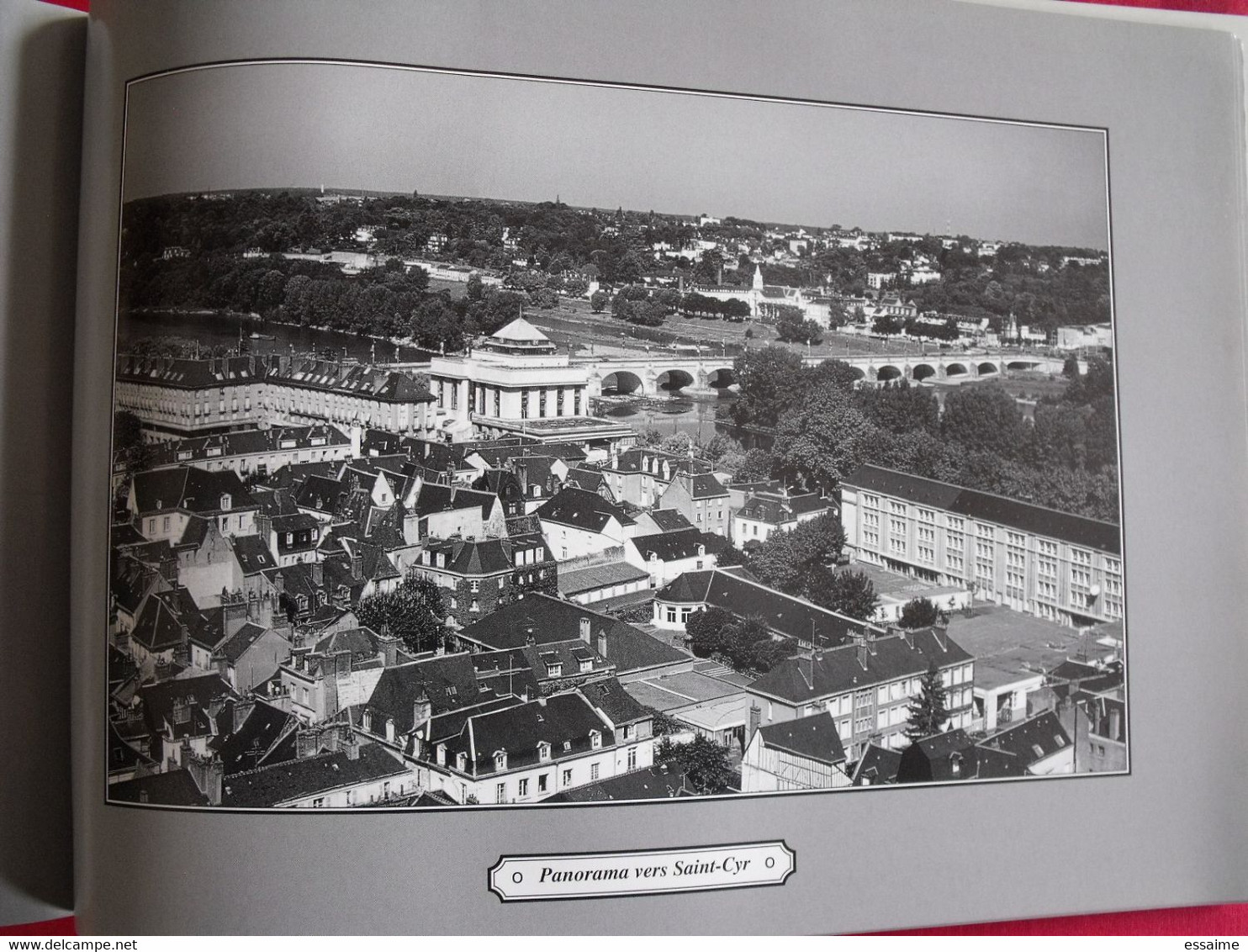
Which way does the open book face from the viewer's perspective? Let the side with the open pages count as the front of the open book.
toward the camera
